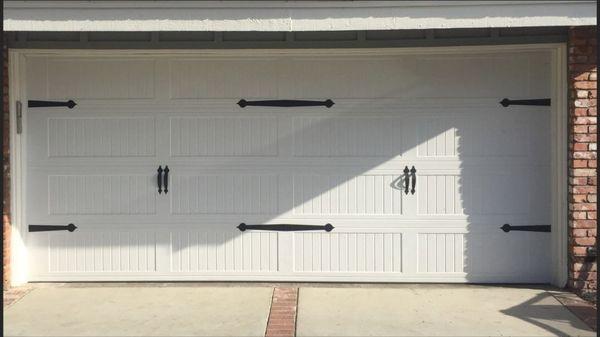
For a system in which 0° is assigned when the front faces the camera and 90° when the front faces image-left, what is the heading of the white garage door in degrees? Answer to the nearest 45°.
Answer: approximately 0°
